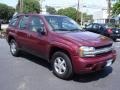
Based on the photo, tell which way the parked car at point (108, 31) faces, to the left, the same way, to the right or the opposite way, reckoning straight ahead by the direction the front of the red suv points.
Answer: the opposite way

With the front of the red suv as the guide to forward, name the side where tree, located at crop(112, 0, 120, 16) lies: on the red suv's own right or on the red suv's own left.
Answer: on the red suv's own left

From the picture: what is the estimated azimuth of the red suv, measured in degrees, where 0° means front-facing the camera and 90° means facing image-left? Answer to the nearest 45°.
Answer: approximately 315°

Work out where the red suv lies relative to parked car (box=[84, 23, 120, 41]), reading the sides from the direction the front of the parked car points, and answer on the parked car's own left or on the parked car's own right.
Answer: on the parked car's own left

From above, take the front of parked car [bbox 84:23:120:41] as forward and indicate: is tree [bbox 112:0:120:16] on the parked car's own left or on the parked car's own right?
on the parked car's own right
